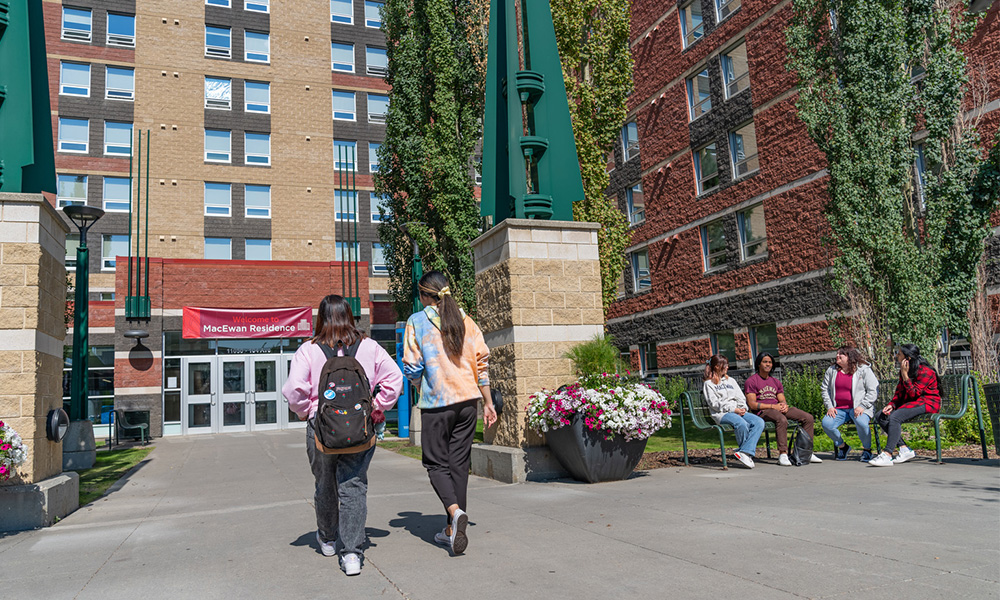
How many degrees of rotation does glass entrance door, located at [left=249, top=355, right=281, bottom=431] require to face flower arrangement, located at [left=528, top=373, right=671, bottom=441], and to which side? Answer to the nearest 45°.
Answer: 0° — it already faces it

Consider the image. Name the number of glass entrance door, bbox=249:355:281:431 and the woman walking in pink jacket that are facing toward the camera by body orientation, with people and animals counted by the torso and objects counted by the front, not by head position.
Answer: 1

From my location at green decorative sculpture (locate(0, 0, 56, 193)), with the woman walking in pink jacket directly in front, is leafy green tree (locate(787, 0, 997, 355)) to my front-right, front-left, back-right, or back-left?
front-left

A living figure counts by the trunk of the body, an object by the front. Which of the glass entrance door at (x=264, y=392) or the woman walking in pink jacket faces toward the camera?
the glass entrance door

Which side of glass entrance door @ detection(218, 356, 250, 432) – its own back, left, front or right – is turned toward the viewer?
front

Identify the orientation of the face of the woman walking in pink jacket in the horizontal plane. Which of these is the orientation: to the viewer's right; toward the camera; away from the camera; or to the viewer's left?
away from the camera

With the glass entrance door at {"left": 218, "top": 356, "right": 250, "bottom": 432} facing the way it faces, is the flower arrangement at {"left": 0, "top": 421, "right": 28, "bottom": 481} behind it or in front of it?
in front

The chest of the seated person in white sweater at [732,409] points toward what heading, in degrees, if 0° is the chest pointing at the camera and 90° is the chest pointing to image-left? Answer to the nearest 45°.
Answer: approximately 315°

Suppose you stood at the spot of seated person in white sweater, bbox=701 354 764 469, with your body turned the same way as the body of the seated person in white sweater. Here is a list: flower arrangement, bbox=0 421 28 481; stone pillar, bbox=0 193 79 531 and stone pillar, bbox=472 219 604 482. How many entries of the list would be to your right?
3

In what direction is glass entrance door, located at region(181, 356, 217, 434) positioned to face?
toward the camera

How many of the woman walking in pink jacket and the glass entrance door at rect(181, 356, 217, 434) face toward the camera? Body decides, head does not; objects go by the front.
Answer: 1

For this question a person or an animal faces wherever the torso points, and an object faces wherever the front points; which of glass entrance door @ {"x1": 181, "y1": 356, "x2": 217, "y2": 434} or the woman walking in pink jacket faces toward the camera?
the glass entrance door

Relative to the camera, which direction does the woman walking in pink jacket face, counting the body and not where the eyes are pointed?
away from the camera

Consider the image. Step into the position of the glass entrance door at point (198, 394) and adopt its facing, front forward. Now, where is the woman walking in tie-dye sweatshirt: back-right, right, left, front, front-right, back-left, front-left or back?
front

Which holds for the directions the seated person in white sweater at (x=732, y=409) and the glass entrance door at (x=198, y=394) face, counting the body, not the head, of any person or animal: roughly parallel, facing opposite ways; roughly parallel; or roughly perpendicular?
roughly parallel

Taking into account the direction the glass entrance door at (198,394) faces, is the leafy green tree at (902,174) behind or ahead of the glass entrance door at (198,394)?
ahead

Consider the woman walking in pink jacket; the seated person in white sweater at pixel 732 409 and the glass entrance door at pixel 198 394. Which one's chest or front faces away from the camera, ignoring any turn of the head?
the woman walking in pink jacket

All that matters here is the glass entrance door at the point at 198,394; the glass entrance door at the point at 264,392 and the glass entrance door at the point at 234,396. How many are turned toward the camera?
3

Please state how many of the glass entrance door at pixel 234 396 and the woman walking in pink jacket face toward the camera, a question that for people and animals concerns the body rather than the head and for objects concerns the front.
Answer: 1
